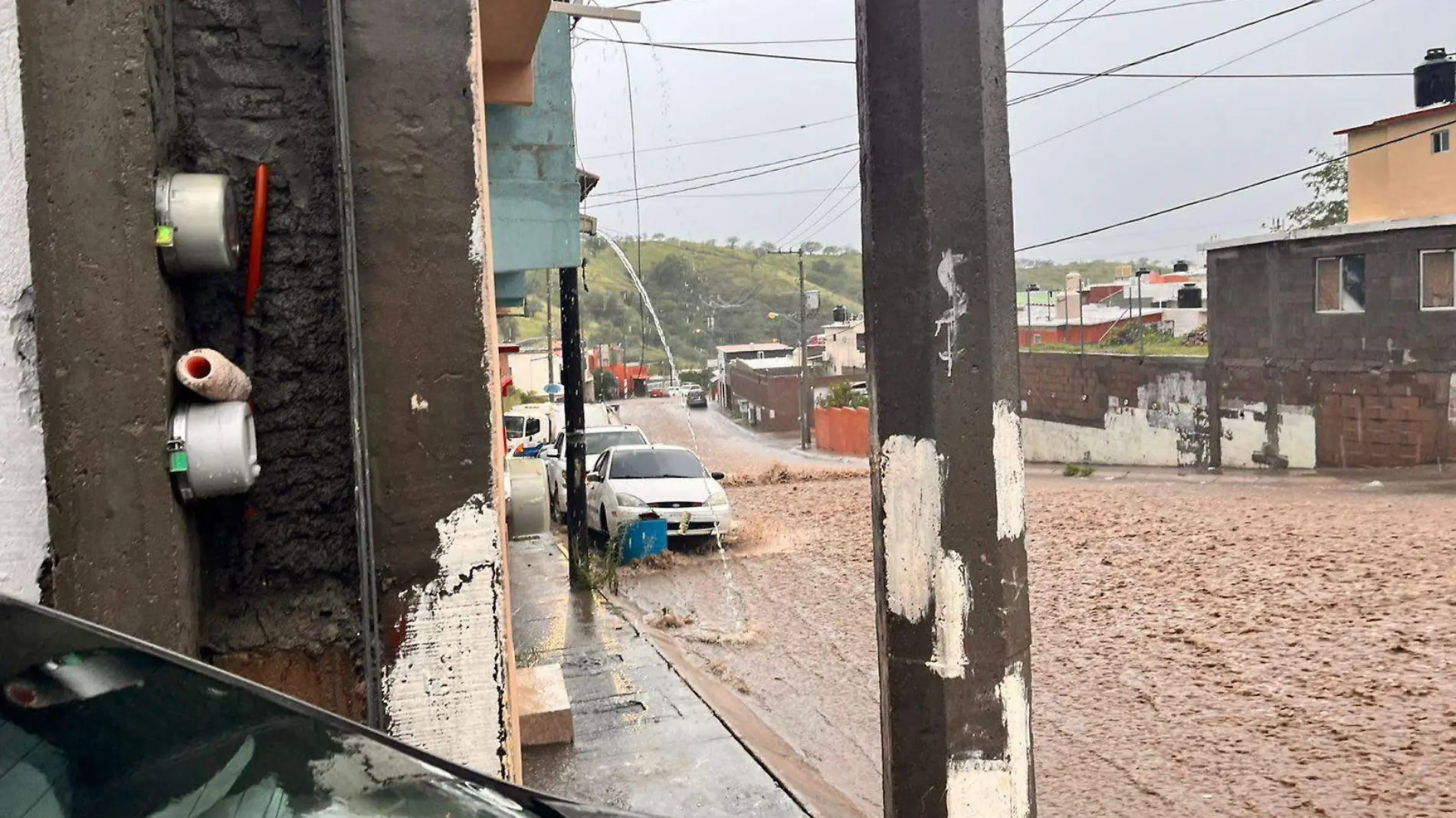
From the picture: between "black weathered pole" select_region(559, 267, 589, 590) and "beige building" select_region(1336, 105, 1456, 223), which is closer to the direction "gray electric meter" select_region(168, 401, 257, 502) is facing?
the beige building

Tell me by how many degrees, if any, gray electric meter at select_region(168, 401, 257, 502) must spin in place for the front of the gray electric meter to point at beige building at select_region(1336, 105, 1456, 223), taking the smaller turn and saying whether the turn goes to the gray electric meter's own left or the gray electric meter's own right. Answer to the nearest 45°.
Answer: approximately 45° to the gray electric meter's own left

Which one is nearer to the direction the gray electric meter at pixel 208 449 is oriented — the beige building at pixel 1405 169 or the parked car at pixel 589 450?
the beige building

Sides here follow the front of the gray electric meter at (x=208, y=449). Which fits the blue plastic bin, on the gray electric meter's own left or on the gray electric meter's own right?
on the gray electric meter's own left

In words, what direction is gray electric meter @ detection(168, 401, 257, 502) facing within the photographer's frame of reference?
facing to the right of the viewer

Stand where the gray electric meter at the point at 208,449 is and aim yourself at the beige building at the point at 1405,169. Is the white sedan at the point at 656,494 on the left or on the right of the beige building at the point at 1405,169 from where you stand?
left
